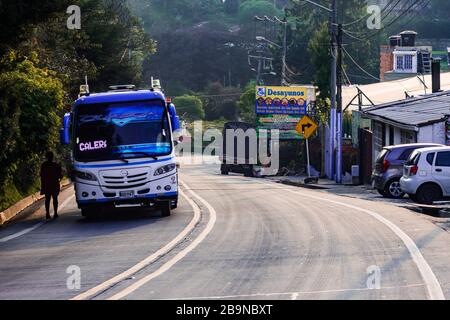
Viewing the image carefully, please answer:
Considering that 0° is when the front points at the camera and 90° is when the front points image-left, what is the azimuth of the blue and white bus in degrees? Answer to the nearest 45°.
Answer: approximately 0°

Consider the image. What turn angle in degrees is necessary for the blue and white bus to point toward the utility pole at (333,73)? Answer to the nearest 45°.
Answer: approximately 135° to its left

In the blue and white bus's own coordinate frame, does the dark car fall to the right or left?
on its left

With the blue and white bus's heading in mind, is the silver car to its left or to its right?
on its left

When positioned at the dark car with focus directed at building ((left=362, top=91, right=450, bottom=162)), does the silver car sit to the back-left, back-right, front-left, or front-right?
back-right
